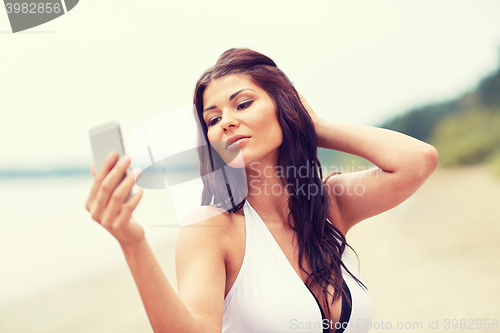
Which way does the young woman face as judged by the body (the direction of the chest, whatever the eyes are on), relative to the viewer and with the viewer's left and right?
facing the viewer and to the right of the viewer

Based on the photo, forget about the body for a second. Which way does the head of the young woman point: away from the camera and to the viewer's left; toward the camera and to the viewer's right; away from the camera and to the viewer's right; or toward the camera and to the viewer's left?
toward the camera and to the viewer's left
